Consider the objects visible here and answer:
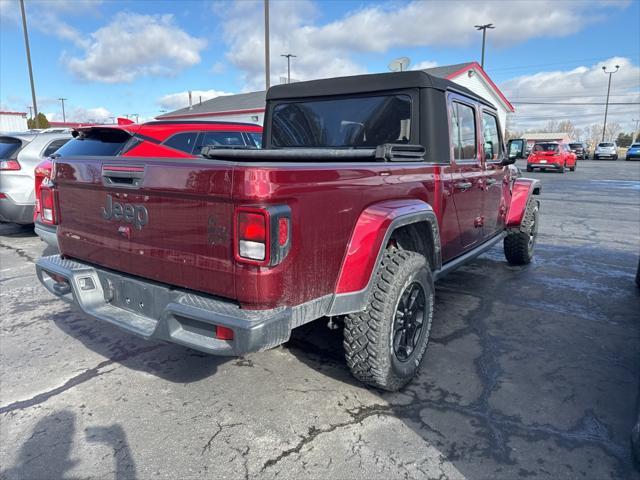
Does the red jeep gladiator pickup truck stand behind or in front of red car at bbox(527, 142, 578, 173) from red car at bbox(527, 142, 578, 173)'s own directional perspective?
behind

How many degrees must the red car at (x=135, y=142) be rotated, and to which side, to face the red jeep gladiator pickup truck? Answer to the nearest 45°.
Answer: approximately 135° to its right

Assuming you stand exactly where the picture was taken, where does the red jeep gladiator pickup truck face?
facing away from the viewer and to the right of the viewer

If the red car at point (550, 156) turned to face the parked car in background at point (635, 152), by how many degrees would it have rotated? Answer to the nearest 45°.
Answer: approximately 45° to its left

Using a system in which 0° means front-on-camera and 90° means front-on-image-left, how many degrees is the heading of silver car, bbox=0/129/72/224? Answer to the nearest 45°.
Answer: approximately 225°

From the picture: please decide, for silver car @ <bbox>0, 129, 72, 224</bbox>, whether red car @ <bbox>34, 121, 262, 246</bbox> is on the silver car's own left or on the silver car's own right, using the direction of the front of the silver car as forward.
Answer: on the silver car's own right

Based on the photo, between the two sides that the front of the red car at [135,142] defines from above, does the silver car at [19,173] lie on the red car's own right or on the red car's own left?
on the red car's own left

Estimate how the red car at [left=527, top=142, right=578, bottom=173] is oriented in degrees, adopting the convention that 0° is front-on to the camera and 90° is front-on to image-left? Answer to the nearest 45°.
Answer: approximately 225°

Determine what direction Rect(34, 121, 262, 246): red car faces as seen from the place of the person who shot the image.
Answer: facing away from the viewer and to the right of the viewer

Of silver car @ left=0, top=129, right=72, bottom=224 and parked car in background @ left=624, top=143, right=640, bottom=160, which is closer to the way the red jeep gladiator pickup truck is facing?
the parked car in background

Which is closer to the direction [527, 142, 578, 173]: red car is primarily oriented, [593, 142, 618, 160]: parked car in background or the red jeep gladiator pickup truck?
the parked car in background

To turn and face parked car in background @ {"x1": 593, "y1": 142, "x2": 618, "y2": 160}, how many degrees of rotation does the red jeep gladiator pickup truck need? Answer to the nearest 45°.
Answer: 0° — it already faces it
